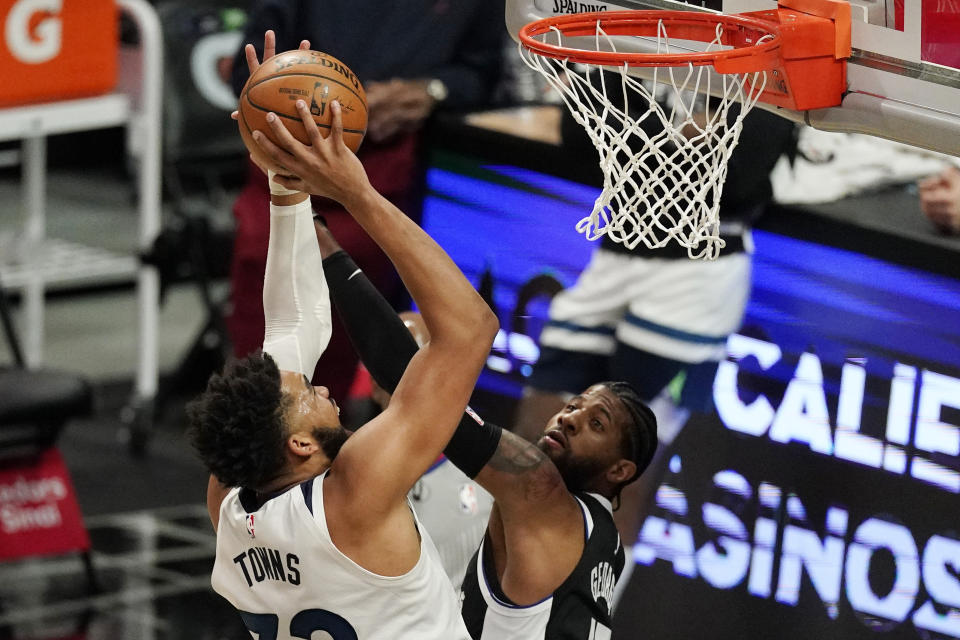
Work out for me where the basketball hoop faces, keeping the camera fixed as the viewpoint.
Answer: facing to the left of the viewer

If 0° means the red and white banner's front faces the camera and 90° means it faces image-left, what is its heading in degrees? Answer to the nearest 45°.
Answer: approximately 0°

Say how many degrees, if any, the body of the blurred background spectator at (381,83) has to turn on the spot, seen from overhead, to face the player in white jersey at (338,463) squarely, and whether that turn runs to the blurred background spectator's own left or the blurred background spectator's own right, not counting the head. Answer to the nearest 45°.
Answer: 0° — they already face them

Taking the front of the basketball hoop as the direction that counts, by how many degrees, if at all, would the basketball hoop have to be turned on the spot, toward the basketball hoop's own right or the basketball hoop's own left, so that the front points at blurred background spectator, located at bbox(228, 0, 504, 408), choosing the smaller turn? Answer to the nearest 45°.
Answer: approximately 45° to the basketball hoop's own right

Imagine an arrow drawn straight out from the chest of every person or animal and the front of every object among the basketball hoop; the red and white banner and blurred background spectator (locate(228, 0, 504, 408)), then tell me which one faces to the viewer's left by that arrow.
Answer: the basketball hoop

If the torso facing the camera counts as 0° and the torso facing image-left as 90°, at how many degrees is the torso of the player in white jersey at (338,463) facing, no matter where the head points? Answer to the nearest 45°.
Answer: approximately 225°

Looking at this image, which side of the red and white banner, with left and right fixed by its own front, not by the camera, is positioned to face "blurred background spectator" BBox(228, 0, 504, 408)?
left

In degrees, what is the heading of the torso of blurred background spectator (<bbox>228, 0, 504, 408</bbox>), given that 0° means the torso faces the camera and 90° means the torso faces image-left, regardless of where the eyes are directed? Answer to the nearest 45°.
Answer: approximately 0°

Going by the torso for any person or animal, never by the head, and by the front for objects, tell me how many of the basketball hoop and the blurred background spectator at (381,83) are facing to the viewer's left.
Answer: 1
